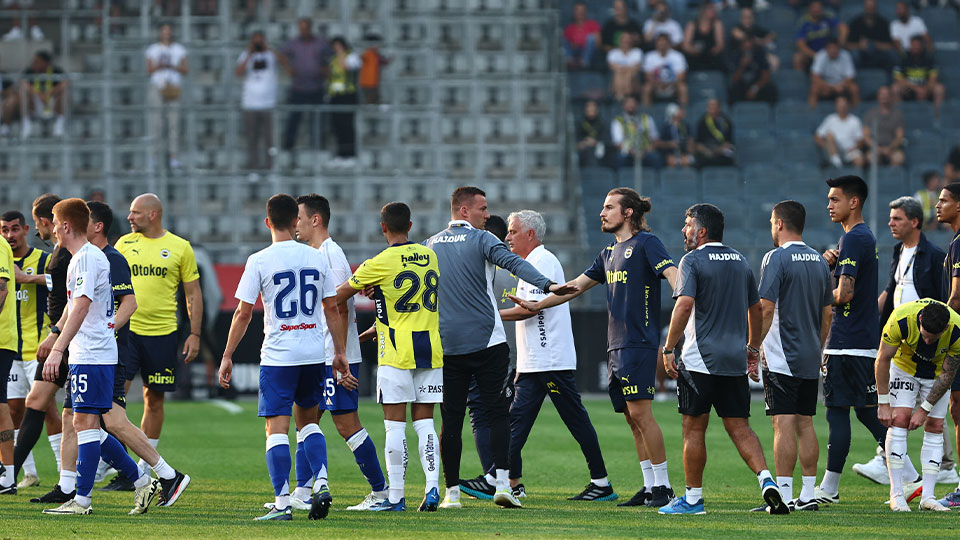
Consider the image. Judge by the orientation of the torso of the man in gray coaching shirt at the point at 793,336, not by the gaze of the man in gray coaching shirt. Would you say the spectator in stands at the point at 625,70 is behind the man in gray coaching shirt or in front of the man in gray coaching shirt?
in front

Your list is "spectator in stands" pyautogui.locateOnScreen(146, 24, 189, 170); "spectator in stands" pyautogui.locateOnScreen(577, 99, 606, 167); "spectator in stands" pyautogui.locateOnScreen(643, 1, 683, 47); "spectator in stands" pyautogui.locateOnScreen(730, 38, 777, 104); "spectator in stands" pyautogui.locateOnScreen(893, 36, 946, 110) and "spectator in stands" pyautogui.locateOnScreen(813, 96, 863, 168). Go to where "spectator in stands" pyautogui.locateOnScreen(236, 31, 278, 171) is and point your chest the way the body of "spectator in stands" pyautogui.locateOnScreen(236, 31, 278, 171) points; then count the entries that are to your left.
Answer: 5

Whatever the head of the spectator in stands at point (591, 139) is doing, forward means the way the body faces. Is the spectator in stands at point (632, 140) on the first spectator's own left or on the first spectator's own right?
on the first spectator's own left

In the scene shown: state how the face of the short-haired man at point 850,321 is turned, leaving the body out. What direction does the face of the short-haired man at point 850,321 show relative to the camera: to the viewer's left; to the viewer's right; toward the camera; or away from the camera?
to the viewer's left

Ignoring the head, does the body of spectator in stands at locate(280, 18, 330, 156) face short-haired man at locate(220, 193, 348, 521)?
yes

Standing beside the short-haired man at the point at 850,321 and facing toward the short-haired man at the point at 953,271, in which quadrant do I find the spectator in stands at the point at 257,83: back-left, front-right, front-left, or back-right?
back-left

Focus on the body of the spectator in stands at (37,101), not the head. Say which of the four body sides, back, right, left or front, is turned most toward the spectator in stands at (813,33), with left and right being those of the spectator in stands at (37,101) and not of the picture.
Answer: left

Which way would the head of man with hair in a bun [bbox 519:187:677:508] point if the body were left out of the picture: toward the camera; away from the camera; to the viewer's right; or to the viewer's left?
to the viewer's left

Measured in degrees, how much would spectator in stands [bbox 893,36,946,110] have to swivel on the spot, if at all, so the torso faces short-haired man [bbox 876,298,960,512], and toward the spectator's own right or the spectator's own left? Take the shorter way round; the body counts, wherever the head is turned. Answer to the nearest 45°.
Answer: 0° — they already face them

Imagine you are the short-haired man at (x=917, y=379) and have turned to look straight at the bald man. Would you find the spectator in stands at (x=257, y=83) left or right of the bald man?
right

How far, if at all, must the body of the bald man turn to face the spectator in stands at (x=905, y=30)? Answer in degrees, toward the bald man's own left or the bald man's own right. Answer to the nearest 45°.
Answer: approximately 180°

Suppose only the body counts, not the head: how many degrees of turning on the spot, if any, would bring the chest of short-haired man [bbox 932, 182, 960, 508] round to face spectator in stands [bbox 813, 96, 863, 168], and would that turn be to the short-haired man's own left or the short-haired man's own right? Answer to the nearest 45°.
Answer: approximately 90° to the short-haired man's own right
